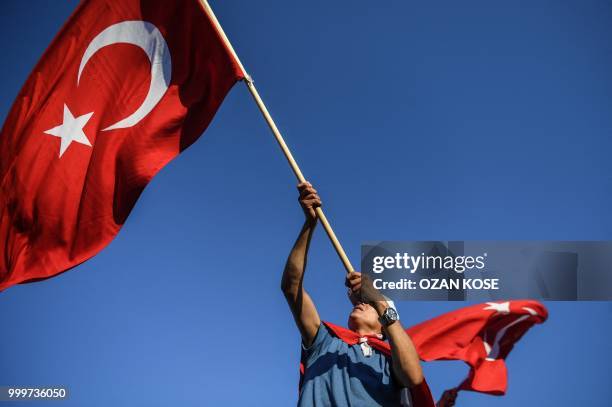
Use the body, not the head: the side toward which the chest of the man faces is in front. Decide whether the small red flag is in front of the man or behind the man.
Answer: behind

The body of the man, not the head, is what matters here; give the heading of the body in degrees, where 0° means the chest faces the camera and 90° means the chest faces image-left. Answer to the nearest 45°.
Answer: approximately 0°
